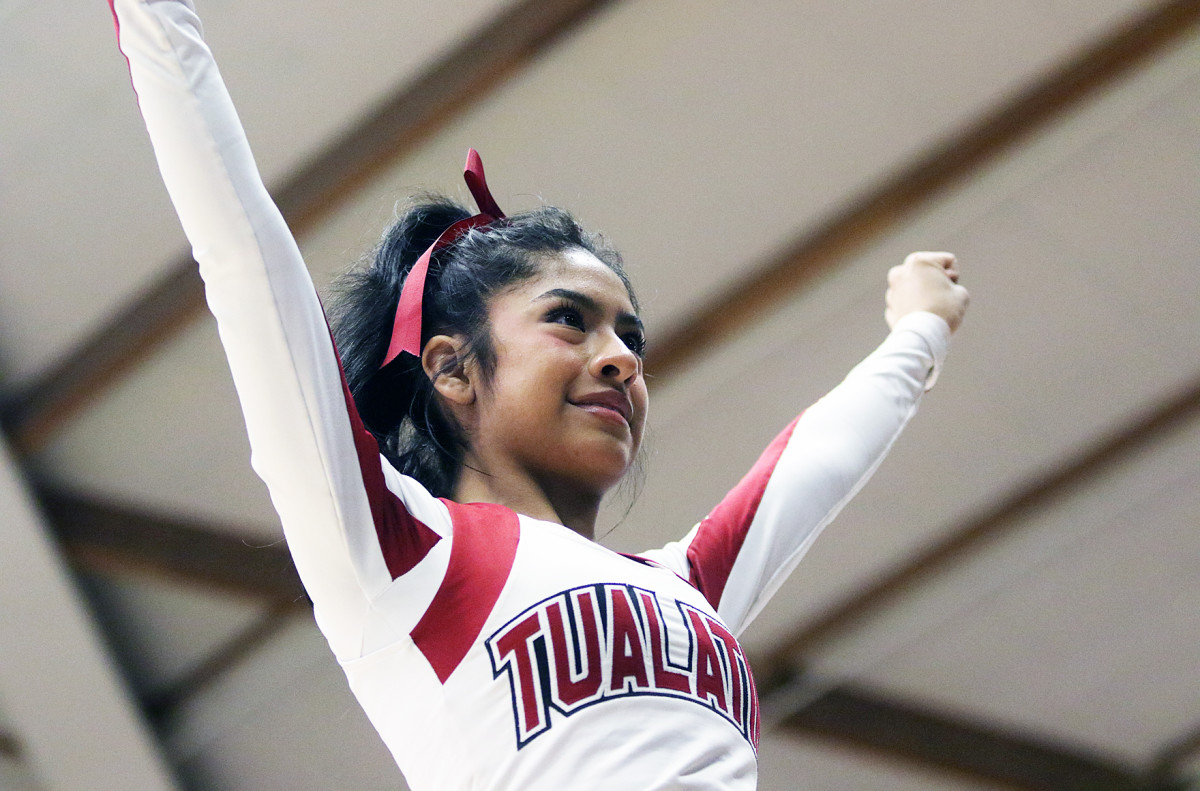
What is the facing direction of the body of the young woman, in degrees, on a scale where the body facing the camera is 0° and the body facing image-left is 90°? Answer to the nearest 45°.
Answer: approximately 315°
